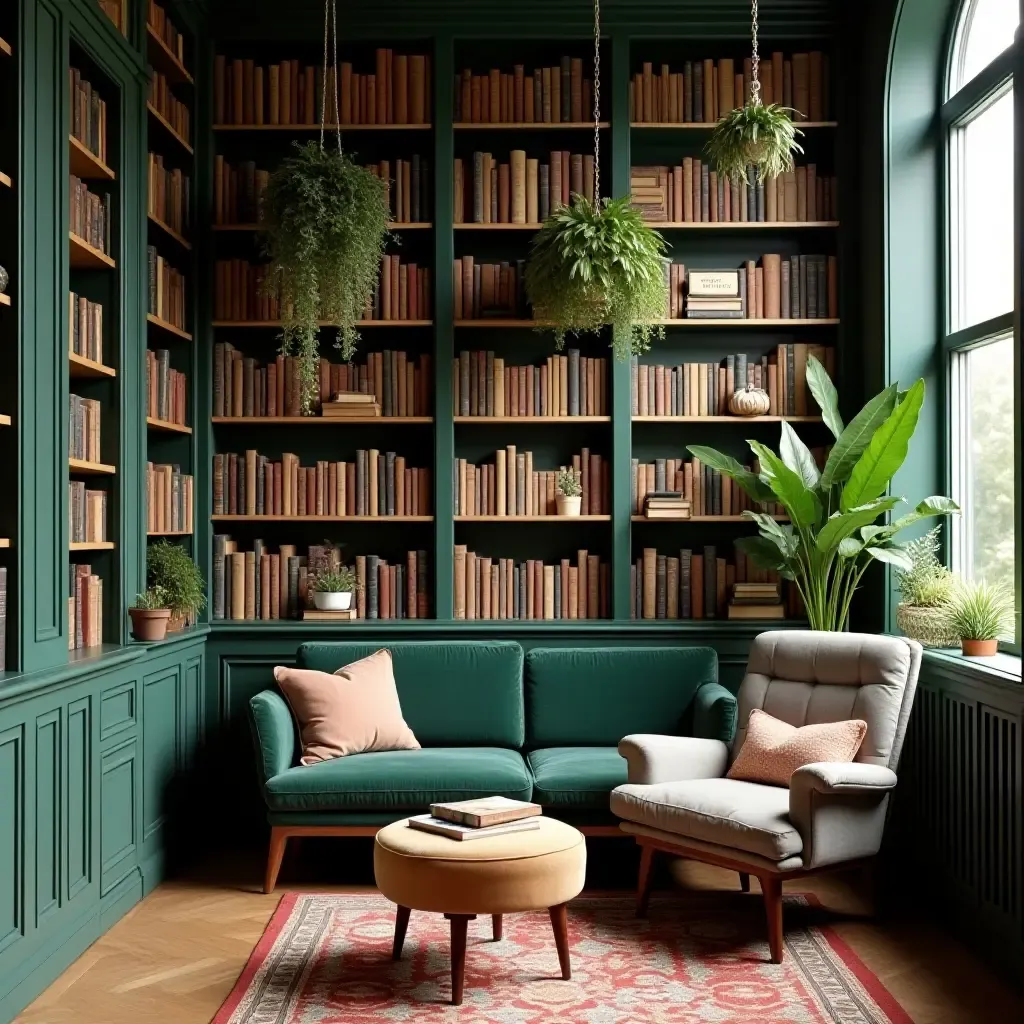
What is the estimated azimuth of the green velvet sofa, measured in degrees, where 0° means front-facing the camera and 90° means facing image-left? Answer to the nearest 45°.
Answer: approximately 0°

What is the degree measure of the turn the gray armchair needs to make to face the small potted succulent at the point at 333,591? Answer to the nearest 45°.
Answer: approximately 45° to its right

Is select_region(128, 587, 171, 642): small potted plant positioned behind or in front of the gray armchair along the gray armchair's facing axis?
in front

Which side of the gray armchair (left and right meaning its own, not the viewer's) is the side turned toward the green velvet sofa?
right

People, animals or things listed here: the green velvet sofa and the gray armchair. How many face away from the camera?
0

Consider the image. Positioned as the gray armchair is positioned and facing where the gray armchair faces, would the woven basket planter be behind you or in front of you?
behind

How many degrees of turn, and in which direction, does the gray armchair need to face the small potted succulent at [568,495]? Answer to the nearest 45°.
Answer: approximately 90° to its right

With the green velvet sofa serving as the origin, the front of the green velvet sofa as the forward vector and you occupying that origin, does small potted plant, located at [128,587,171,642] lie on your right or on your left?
on your right
